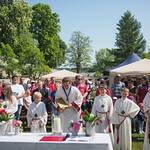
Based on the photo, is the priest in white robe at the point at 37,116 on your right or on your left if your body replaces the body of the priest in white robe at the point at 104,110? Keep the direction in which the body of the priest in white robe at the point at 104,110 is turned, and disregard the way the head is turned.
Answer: on your right

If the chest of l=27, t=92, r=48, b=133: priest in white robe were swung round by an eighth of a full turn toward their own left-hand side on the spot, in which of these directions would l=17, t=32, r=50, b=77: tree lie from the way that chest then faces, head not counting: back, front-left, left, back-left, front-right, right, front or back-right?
back-left

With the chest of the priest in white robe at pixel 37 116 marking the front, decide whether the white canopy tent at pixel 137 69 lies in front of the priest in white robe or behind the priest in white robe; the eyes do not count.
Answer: behind

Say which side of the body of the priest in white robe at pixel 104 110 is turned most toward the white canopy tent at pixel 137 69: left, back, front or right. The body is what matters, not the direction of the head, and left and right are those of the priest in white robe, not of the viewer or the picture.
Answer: back

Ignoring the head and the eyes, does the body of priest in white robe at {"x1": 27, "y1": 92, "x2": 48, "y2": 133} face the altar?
yes

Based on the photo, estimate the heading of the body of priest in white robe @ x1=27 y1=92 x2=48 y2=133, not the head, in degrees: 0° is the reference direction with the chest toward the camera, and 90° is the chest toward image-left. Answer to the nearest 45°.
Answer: approximately 0°

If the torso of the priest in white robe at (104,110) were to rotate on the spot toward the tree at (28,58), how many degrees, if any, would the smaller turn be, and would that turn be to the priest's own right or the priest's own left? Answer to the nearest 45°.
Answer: approximately 180°

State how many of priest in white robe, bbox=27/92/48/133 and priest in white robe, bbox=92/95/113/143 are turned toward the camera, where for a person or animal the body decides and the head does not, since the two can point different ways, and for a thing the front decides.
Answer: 2

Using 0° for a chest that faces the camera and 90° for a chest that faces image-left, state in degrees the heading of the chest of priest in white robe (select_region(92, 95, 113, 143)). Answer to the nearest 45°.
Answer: approximately 0°
